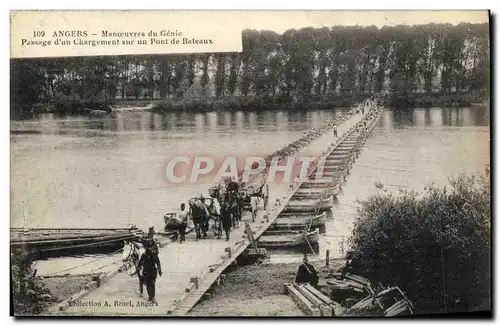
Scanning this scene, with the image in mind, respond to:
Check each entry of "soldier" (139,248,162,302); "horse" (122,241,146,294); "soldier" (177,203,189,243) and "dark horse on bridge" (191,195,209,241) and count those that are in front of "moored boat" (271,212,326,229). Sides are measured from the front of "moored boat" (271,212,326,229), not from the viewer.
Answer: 0

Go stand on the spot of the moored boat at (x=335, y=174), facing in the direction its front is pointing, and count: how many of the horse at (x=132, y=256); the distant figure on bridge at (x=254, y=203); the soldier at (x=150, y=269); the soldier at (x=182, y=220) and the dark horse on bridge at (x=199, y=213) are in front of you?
0

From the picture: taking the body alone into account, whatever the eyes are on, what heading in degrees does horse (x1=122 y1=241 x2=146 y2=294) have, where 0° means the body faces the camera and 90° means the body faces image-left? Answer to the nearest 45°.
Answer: approximately 45°

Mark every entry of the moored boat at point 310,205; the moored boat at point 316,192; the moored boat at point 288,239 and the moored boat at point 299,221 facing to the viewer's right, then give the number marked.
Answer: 4

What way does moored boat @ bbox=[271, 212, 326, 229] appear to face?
to the viewer's right

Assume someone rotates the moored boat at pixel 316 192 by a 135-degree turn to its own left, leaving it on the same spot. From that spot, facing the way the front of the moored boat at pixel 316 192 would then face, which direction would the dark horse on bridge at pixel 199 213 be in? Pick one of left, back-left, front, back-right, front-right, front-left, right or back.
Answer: front-left

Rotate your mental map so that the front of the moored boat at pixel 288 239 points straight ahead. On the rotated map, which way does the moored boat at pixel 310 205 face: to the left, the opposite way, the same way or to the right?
the same way

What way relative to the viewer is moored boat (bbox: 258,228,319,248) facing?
to the viewer's right

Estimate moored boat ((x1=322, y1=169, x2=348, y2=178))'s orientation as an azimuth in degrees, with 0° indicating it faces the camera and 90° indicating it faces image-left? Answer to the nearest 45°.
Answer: approximately 270°

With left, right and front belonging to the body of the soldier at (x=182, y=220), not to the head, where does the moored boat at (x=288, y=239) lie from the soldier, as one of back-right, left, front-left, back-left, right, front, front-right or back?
left

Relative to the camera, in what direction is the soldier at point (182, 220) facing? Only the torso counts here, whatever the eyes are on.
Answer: toward the camera

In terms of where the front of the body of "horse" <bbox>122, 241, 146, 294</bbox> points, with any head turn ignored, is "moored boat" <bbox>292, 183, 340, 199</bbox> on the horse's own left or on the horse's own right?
on the horse's own left

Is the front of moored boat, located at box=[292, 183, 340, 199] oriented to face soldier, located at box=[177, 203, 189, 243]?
no

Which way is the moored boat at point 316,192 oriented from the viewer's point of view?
to the viewer's right

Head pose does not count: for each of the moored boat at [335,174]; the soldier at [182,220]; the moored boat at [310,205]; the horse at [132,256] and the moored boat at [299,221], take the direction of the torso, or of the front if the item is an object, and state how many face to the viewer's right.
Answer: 3

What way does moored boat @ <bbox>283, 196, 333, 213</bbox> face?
to the viewer's right

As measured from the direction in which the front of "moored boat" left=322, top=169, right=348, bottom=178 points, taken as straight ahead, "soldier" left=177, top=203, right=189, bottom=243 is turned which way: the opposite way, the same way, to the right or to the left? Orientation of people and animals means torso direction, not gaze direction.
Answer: to the right
